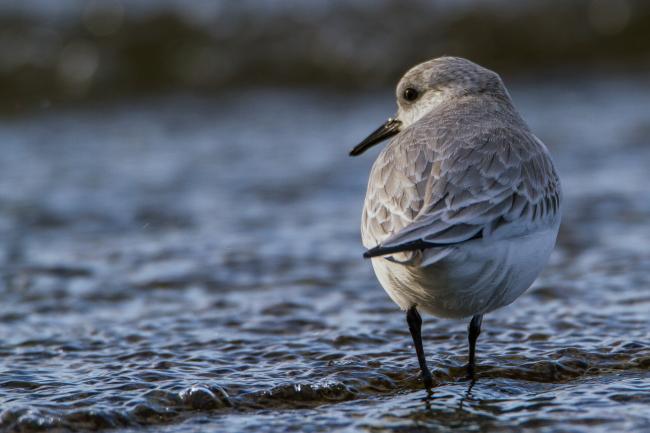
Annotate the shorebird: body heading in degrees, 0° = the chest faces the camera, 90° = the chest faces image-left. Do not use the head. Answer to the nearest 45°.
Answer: approximately 225°
